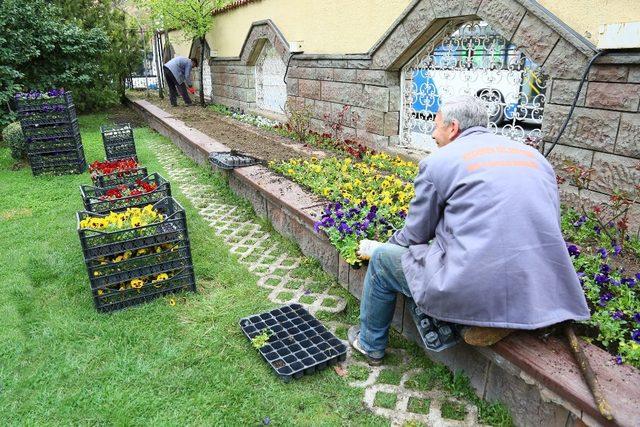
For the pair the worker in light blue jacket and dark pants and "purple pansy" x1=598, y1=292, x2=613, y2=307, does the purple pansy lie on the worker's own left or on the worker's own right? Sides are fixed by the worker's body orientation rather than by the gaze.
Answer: on the worker's own right

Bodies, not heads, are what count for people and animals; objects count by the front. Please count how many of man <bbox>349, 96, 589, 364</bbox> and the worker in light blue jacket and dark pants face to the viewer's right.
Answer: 1

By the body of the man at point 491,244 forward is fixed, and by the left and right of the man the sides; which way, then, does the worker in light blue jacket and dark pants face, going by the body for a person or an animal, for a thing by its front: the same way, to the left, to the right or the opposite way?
to the right

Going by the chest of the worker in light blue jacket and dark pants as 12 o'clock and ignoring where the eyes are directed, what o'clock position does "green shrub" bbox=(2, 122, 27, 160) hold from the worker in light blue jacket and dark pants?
The green shrub is roughly at 4 o'clock from the worker in light blue jacket and dark pants.

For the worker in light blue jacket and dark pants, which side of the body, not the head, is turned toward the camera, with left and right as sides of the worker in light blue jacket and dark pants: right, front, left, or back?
right

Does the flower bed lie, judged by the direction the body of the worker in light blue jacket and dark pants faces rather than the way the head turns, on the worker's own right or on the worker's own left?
on the worker's own right

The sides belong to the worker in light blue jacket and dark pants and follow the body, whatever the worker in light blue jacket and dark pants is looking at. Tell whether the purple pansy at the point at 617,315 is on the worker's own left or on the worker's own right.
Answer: on the worker's own right
